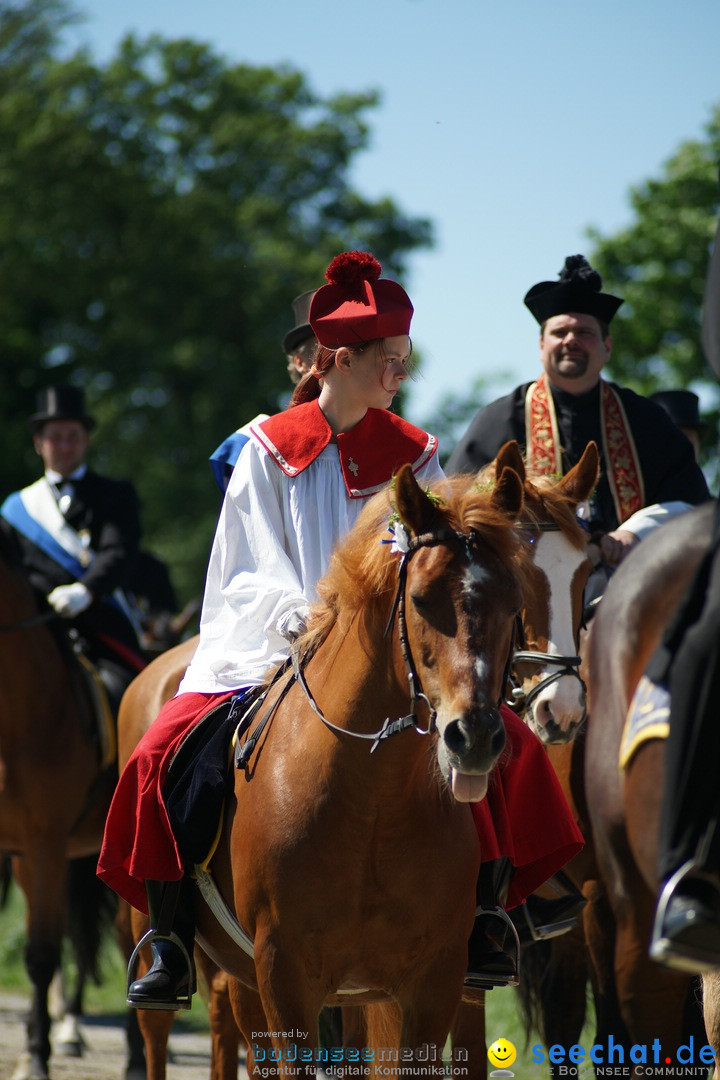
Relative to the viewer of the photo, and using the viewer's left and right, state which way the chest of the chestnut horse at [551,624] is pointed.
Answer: facing the viewer

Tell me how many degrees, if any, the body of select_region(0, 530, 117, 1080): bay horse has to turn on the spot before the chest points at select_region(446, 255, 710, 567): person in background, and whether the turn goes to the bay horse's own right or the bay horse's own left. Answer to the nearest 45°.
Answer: approximately 90° to the bay horse's own left

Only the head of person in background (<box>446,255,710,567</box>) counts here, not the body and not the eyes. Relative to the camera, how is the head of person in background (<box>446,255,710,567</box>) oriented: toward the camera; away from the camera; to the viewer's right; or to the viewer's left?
toward the camera

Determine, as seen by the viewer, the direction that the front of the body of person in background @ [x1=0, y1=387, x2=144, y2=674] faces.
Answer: toward the camera

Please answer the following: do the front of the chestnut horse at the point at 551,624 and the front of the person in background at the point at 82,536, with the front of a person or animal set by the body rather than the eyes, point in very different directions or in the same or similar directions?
same or similar directions

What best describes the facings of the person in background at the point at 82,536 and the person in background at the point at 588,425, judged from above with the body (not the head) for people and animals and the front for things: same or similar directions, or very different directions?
same or similar directions

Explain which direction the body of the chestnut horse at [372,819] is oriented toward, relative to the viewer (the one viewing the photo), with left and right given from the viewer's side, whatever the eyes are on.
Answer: facing the viewer and to the right of the viewer

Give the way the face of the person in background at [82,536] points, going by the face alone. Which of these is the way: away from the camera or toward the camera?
toward the camera

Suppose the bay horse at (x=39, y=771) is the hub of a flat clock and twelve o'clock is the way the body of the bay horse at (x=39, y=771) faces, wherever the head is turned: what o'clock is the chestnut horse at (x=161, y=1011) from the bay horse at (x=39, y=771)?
the chestnut horse at (x=161, y=1011) is roughly at 10 o'clock from the bay horse at (x=39, y=771).

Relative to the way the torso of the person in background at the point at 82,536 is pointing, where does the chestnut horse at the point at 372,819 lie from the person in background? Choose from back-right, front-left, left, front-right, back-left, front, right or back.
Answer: front
